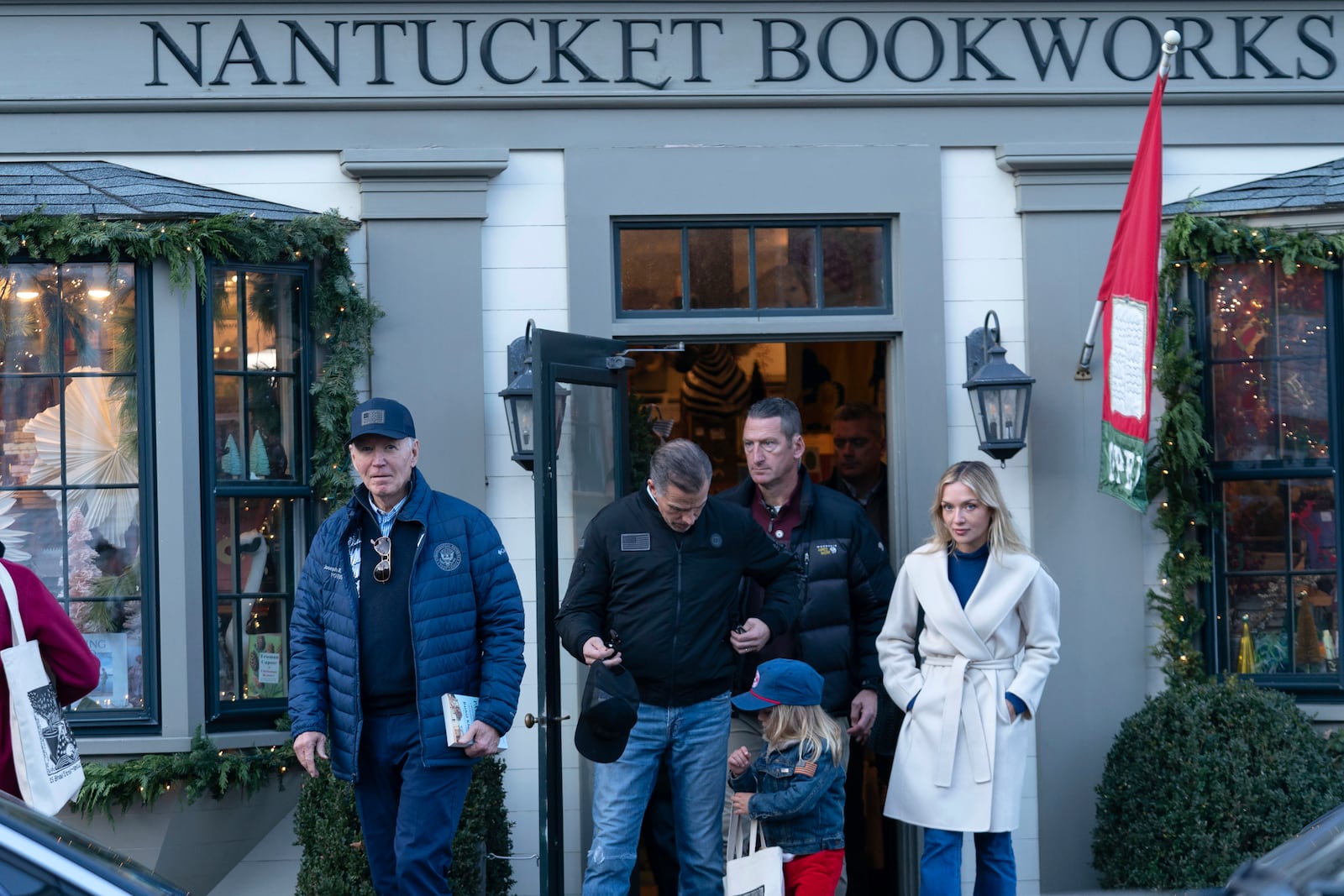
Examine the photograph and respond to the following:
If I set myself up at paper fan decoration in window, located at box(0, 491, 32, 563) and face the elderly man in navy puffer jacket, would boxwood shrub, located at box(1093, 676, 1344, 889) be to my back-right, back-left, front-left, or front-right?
front-left

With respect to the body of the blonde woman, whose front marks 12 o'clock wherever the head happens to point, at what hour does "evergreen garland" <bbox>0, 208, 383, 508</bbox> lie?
The evergreen garland is roughly at 3 o'clock from the blonde woman.

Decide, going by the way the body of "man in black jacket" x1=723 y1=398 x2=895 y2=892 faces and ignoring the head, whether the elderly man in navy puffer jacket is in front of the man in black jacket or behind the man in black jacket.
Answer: in front

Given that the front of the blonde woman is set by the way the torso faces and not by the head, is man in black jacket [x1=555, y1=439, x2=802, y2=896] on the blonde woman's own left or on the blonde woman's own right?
on the blonde woman's own right

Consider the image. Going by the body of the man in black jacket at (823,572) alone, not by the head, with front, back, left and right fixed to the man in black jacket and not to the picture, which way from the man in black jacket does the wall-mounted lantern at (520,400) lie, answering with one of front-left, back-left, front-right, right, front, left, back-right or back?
front-right

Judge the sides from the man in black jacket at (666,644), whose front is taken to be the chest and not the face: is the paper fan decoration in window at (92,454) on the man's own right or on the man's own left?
on the man's own right

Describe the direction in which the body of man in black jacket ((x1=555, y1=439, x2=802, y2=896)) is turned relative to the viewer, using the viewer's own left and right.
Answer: facing the viewer

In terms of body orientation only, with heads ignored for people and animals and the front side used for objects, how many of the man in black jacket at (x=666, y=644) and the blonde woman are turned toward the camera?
2

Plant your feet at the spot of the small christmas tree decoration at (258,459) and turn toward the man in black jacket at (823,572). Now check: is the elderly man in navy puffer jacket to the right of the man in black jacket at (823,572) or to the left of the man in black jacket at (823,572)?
right

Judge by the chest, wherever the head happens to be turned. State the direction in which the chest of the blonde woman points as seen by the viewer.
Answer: toward the camera

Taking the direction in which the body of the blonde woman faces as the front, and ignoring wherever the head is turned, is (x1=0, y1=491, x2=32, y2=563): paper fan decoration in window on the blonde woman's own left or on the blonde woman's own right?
on the blonde woman's own right

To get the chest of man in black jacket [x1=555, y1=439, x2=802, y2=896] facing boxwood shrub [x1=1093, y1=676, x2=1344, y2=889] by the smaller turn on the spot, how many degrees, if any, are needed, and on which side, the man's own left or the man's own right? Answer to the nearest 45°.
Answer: approximately 90° to the man's own left

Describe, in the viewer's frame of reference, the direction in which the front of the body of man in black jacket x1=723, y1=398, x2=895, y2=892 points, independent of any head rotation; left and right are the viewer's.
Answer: facing the viewer and to the left of the viewer
